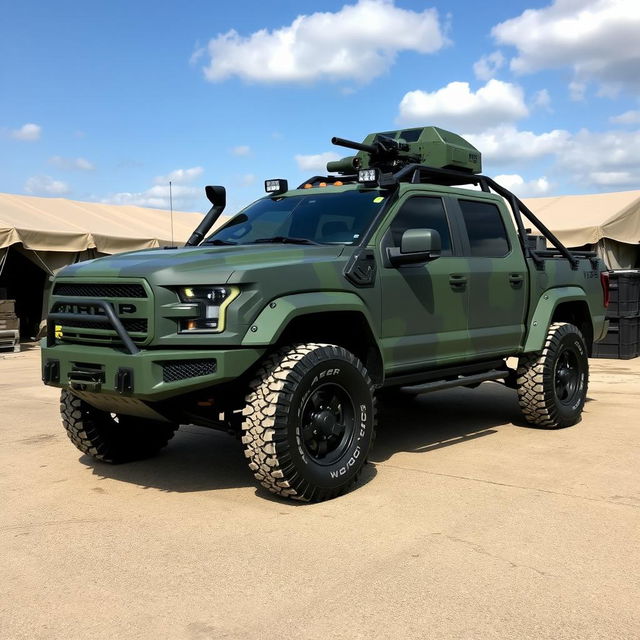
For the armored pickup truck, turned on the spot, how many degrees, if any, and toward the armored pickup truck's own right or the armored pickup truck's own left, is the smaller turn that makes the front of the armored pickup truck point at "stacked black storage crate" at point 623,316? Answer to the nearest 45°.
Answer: approximately 180°

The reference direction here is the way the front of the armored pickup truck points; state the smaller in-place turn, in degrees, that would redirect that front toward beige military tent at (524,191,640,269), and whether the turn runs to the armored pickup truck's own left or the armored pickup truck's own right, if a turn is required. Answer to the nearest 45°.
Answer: approximately 180°

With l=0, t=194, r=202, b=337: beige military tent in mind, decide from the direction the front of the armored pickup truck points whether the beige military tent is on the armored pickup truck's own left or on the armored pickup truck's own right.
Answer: on the armored pickup truck's own right

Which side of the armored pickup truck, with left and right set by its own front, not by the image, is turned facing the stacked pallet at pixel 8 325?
right

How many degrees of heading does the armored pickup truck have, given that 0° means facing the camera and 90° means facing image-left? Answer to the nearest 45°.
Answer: approximately 45°
